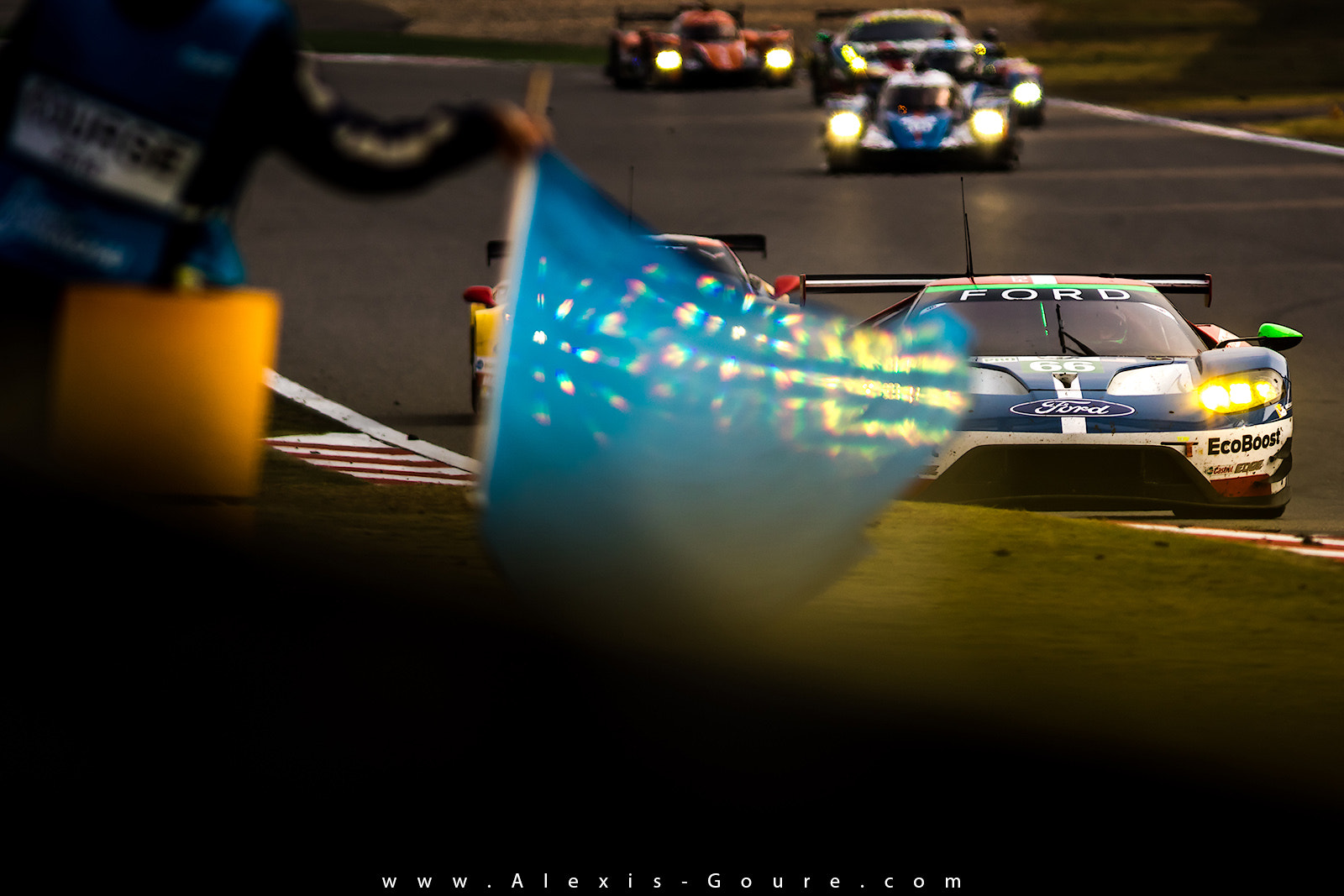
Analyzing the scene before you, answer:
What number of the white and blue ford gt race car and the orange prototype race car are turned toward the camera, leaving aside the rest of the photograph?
2

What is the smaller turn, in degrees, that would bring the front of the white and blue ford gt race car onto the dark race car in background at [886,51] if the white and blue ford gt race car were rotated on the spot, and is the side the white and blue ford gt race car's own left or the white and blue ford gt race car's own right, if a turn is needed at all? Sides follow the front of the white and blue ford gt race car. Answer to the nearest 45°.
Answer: approximately 180°

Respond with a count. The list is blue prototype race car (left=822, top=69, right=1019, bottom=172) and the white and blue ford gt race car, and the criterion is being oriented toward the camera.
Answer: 2

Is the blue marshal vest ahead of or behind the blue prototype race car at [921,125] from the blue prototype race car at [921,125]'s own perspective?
ahead

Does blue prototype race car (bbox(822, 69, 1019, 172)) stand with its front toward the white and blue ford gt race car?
yes

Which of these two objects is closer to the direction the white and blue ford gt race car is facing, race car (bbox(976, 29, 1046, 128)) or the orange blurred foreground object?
the orange blurred foreground object

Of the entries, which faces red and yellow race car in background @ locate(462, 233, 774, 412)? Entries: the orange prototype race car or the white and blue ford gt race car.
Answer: the orange prototype race car

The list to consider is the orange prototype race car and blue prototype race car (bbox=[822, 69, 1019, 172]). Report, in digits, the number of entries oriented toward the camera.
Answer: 2

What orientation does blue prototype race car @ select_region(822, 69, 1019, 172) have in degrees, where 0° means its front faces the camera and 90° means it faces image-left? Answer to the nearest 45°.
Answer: approximately 0°

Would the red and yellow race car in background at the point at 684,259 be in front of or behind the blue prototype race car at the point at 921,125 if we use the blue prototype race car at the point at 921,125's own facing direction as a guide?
in front

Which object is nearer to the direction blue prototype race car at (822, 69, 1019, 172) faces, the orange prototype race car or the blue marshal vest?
the blue marshal vest

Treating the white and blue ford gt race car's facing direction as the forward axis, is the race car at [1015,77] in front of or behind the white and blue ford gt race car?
behind
